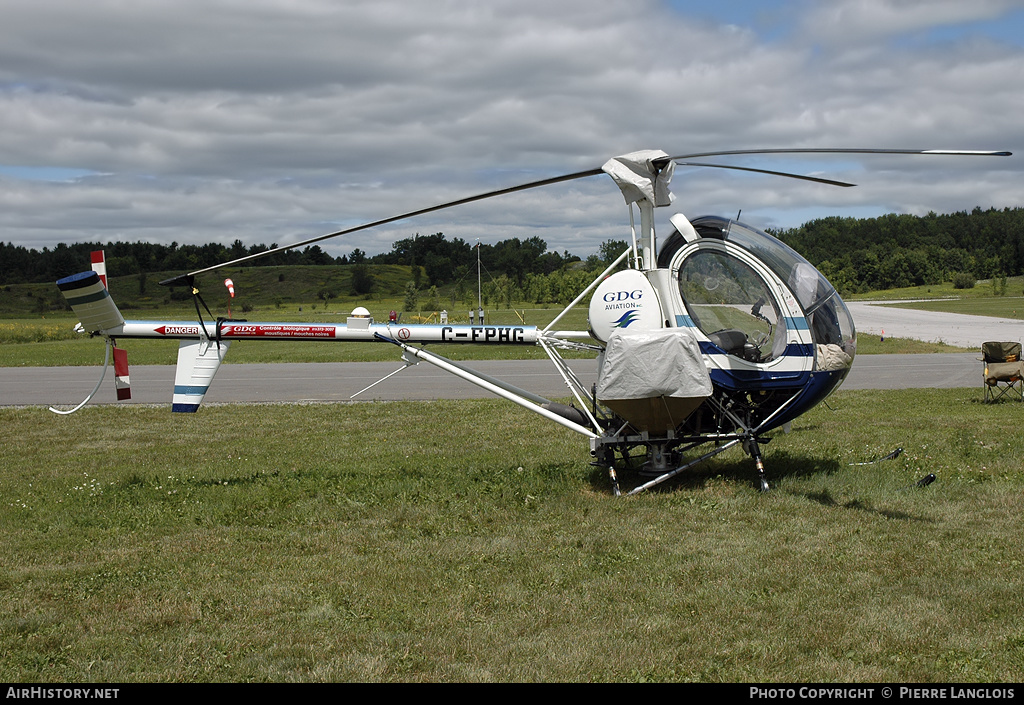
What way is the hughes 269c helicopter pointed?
to the viewer's right

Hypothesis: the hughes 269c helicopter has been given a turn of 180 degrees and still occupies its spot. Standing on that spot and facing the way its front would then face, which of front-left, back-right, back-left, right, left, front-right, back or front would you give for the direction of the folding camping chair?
back-right
